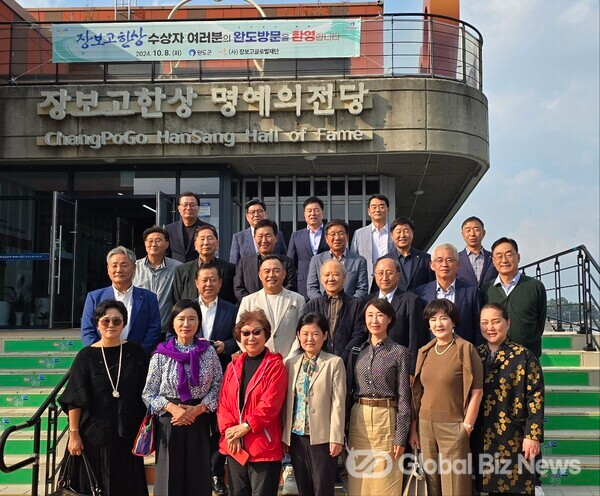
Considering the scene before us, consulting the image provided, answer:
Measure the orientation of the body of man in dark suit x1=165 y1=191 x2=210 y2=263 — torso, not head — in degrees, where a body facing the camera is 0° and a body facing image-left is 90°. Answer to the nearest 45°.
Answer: approximately 0°

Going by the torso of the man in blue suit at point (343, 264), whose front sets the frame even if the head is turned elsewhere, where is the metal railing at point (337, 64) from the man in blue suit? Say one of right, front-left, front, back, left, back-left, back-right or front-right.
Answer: back

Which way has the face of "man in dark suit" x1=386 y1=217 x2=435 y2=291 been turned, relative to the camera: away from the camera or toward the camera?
toward the camera

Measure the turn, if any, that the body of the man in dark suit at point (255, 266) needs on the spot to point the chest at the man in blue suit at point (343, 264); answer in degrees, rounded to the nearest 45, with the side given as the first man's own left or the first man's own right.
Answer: approximately 90° to the first man's own left

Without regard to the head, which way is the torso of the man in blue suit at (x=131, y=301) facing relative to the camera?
toward the camera

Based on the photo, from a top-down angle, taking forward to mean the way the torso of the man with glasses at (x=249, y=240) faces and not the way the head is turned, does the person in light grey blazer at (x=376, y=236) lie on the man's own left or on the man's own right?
on the man's own left

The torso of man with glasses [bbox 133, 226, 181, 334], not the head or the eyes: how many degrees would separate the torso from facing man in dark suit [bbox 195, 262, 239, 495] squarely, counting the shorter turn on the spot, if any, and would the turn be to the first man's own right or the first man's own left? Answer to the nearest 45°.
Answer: approximately 45° to the first man's own left

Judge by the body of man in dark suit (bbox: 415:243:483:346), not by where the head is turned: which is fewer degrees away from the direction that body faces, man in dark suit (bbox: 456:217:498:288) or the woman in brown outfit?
the woman in brown outfit

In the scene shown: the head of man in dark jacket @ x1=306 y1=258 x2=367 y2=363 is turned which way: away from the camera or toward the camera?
toward the camera

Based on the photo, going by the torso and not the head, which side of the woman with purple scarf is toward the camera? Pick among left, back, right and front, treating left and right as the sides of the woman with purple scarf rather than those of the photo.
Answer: front

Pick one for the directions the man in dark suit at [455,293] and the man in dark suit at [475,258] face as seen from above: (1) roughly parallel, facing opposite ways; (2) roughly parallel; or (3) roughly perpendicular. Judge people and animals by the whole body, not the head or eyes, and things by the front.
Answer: roughly parallel

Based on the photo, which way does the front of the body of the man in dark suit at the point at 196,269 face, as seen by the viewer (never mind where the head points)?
toward the camera
